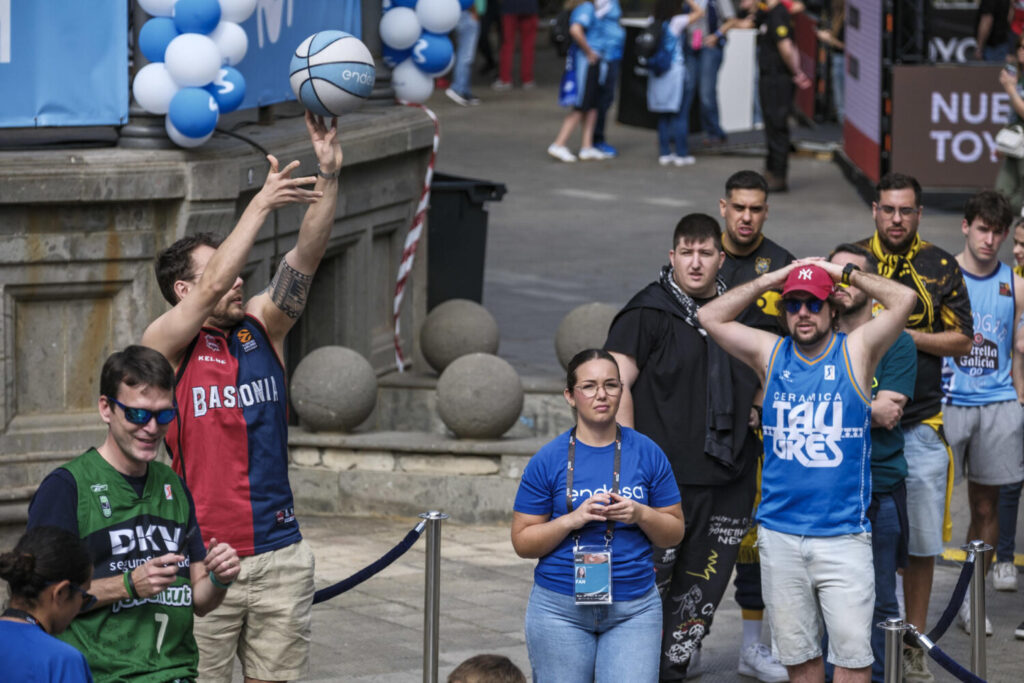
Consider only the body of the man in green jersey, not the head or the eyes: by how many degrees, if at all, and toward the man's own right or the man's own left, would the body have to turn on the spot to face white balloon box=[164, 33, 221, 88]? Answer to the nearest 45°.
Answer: approximately 135° to the man's own left

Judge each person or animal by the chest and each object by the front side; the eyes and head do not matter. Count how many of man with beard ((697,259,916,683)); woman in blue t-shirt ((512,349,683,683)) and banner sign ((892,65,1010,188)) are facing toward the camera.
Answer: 3

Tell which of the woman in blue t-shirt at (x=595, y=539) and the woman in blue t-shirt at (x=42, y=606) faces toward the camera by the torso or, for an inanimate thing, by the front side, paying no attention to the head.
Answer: the woman in blue t-shirt at (x=595, y=539)

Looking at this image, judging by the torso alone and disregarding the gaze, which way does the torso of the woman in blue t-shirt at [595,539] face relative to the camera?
toward the camera

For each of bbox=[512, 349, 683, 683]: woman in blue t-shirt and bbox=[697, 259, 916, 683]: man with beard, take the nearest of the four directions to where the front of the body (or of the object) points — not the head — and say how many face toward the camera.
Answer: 2

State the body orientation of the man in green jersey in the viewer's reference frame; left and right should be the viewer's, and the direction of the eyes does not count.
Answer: facing the viewer and to the right of the viewer

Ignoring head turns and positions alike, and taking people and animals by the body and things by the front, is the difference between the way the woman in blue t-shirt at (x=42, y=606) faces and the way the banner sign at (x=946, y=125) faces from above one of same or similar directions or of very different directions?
very different directions

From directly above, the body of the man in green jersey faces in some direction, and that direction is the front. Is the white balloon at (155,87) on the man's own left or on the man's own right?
on the man's own left

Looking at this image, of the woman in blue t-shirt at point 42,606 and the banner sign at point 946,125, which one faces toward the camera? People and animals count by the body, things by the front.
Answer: the banner sign

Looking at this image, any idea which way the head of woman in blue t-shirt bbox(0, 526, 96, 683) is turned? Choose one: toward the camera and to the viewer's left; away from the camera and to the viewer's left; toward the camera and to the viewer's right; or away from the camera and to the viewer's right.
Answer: away from the camera and to the viewer's right

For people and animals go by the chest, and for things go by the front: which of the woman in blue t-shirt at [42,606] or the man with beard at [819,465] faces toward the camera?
the man with beard

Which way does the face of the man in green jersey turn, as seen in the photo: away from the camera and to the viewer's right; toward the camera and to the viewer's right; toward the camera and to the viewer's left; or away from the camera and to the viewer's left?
toward the camera and to the viewer's right

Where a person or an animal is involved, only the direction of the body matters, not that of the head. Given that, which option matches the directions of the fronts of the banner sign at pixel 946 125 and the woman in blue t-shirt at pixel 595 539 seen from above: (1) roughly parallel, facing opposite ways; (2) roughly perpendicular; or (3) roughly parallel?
roughly parallel
